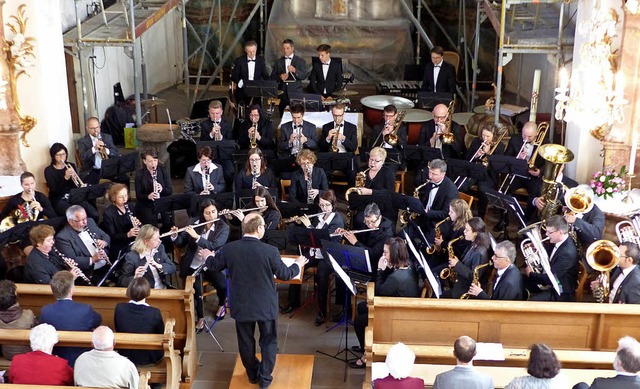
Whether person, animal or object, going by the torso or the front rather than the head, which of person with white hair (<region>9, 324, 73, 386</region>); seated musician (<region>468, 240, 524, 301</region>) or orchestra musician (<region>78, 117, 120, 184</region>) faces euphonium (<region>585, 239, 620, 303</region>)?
the orchestra musician

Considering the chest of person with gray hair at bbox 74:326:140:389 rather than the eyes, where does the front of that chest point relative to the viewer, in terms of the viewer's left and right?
facing away from the viewer

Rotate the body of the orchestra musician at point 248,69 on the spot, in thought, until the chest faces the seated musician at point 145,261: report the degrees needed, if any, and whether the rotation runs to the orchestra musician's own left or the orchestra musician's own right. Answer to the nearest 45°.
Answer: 0° — they already face them

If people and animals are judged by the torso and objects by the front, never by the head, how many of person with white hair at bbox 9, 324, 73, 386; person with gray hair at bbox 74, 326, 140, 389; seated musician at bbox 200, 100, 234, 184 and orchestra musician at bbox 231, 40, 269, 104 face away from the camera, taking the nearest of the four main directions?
2

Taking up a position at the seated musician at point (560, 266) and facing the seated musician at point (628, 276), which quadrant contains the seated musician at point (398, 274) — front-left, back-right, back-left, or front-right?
back-right

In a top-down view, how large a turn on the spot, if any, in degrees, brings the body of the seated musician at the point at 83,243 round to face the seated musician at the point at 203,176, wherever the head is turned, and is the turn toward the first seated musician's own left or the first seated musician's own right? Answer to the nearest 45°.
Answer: approximately 90° to the first seated musician's own left

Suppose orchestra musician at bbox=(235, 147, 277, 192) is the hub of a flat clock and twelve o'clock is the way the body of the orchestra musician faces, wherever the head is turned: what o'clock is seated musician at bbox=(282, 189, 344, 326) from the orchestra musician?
The seated musician is roughly at 11 o'clock from the orchestra musician.

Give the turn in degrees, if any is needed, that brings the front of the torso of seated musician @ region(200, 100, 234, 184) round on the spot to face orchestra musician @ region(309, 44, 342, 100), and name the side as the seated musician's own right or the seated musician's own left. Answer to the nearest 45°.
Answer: approximately 135° to the seated musician's own left

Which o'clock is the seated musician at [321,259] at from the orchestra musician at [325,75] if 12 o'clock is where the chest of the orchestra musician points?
The seated musician is roughly at 12 o'clock from the orchestra musician.

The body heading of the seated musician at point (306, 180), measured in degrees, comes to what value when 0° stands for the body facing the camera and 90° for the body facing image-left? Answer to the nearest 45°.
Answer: approximately 0°

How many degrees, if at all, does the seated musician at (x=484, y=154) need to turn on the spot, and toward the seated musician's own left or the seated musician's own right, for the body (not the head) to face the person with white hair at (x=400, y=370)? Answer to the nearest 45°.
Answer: approximately 45° to the seated musician's own left

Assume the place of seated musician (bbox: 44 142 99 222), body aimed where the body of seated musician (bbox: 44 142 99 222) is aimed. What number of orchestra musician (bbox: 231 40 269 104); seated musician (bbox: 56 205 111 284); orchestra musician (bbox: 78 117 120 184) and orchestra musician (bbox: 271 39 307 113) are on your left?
3

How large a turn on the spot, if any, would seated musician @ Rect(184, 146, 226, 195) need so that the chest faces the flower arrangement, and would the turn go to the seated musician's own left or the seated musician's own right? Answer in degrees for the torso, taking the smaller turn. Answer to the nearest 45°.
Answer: approximately 90° to the seated musician's own left

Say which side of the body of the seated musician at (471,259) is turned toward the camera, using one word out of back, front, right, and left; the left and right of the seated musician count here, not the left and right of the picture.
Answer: left
